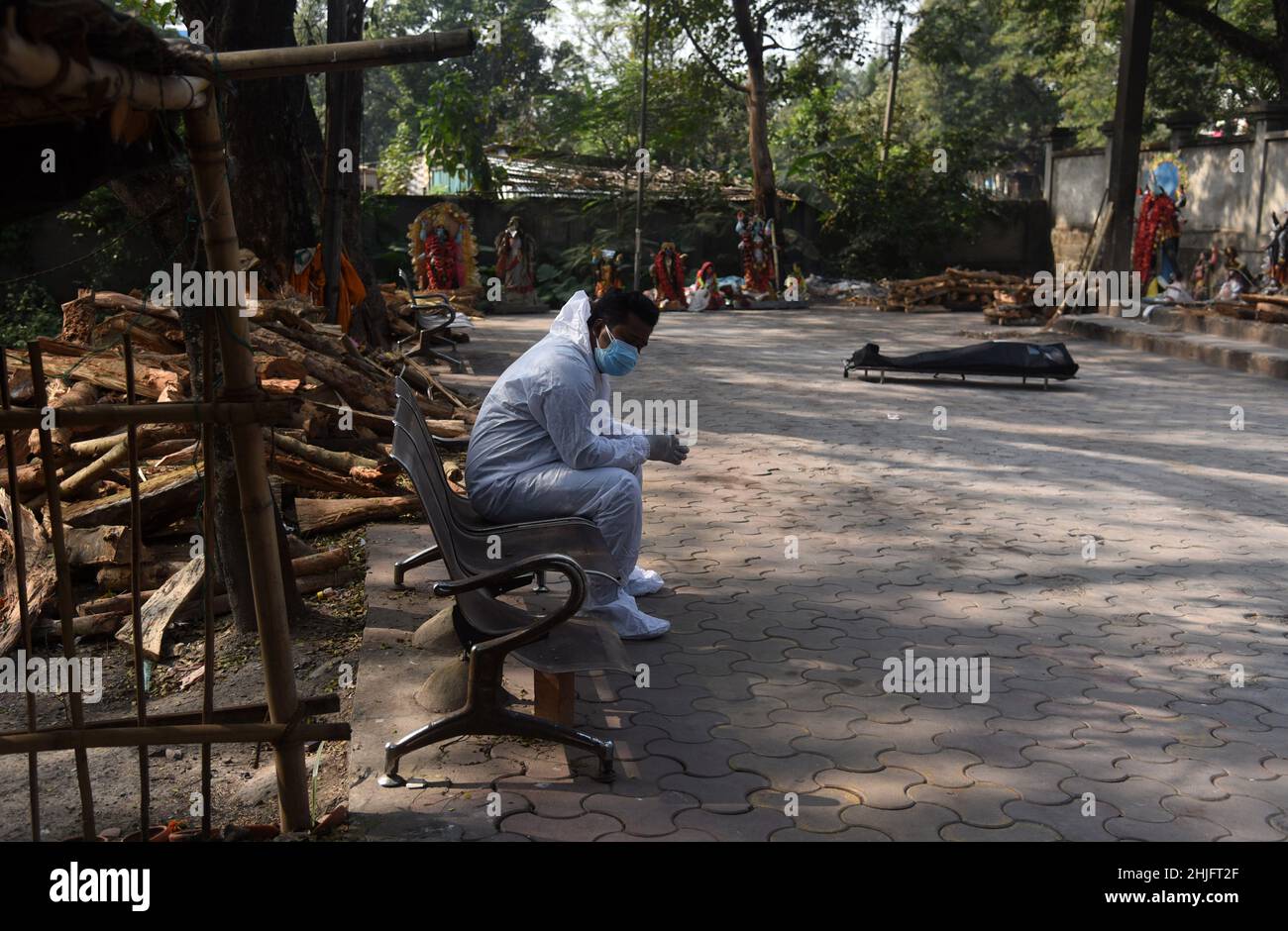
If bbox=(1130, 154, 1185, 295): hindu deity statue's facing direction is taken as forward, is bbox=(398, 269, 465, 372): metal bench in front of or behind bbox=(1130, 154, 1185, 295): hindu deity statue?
in front

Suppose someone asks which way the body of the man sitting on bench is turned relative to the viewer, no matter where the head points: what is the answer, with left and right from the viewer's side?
facing to the right of the viewer

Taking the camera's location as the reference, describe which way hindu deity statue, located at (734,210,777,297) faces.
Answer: facing the viewer

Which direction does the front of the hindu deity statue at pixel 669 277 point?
toward the camera

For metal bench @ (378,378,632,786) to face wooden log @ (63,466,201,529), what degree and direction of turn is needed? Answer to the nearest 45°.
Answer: approximately 135° to its left

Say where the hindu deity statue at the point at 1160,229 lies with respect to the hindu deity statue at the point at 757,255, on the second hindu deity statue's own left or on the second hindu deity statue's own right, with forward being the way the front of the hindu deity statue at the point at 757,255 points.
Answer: on the second hindu deity statue's own left

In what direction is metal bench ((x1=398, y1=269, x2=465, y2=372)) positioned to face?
to the viewer's right

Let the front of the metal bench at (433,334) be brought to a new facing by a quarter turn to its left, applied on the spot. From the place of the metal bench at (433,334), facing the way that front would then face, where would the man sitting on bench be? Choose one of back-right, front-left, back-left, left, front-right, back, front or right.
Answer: back

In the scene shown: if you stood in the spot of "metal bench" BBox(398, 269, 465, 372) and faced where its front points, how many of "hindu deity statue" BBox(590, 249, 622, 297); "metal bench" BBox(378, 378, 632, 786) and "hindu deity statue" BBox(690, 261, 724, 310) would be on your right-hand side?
1

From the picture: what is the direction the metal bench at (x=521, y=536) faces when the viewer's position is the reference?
facing to the right of the viewer

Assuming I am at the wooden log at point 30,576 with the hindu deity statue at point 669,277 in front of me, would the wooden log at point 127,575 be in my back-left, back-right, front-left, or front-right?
front-right

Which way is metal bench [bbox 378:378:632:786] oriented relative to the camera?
to the viewer's right

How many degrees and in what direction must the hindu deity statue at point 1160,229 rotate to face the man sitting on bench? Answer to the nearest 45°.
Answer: approximately 45° to its left

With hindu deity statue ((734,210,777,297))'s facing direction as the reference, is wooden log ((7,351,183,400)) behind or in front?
in front

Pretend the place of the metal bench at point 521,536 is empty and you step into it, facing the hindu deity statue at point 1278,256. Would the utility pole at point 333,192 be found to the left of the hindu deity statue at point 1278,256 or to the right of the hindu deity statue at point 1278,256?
left

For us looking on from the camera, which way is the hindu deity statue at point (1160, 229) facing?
facing the viewer and to the left of the viewer
